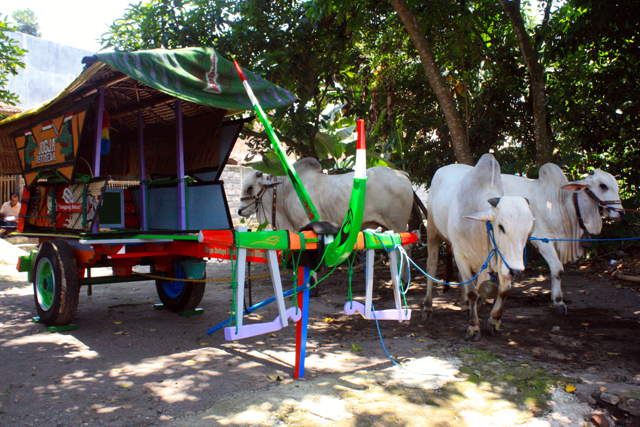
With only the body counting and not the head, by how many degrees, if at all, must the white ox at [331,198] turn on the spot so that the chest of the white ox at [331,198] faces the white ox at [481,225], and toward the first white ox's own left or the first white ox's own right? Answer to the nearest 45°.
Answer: approximately 135° to the first white ox's own left

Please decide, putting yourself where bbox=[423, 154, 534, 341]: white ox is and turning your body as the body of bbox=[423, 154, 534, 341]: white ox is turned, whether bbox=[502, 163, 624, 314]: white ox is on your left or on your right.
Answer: on your left

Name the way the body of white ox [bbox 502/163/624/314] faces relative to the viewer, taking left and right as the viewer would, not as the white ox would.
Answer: facing to the right of the viewer

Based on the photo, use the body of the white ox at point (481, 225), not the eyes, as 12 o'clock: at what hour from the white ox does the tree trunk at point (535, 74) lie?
The tree trunk is roughly at 8 o'clock from the white ox.

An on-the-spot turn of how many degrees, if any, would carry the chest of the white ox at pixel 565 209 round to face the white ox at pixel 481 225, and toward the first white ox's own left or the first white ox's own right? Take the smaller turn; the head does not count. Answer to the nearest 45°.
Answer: approximately 90° to the first white ox's own right

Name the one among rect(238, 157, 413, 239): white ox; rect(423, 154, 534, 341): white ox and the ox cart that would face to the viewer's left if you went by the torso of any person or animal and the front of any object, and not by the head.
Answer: rect(238, 157, 413, 239): white ox

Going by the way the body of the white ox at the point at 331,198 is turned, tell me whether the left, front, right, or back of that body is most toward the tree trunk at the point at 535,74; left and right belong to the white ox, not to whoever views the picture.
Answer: back

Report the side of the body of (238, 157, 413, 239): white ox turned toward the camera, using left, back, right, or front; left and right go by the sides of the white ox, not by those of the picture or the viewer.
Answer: left

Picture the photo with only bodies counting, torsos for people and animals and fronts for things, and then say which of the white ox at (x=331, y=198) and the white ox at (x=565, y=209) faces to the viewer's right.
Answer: the white ox at (x=565, y=209)

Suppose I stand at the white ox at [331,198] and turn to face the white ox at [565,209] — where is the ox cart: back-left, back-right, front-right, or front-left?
back-right

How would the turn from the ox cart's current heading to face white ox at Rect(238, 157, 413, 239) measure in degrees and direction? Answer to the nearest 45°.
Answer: approximately 90° to its left

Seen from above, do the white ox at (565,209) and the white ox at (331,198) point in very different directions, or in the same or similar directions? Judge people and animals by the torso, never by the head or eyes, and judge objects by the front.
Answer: very different directions

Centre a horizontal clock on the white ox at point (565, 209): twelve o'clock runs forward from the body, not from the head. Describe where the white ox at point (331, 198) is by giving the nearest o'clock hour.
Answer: the white ox at point (331, 198) is roughly at 6 o'clock from the white ox at point (565, 209).
